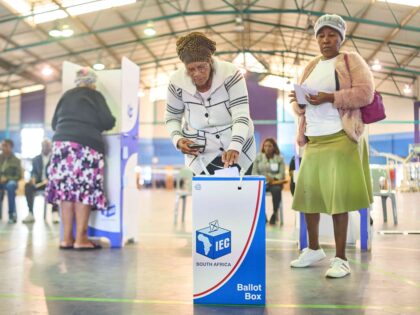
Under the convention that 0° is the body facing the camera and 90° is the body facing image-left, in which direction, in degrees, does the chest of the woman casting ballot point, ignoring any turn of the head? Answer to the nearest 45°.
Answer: approximately 0°

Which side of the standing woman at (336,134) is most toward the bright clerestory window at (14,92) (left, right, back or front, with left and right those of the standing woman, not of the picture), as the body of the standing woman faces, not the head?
right

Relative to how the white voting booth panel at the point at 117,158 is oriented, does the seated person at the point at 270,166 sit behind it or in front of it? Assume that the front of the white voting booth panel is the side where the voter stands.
behind

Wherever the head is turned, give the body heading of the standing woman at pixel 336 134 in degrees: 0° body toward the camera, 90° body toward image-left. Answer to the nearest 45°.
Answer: approximately 45°

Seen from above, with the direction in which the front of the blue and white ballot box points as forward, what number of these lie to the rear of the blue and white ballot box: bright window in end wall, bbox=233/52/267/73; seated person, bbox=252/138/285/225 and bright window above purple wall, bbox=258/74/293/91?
3

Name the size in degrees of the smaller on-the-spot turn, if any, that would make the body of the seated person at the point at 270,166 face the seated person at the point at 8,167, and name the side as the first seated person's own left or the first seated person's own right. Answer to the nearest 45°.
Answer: approximately 90° to the first seated person's own right

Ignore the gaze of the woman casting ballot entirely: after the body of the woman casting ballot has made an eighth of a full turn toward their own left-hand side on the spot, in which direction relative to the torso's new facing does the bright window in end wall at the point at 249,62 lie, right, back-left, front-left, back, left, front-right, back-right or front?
back-left

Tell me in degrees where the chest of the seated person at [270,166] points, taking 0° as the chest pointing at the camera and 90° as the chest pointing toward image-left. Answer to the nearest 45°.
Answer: approximately 0°

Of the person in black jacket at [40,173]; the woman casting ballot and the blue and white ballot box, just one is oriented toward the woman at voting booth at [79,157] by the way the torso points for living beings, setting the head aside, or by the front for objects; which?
the person in black jacket

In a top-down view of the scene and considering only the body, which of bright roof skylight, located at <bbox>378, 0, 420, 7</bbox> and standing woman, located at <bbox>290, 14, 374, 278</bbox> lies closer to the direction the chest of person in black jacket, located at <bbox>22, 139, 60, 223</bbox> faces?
the standing woman

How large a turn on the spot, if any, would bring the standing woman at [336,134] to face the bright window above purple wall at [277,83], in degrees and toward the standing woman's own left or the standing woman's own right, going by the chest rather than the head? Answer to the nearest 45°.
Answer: approximately 135° to the standing woman's own right

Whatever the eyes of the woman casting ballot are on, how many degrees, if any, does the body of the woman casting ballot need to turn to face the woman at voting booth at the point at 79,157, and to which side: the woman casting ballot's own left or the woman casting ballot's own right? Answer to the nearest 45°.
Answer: approximately 135° to the woman casting ballot's own right
